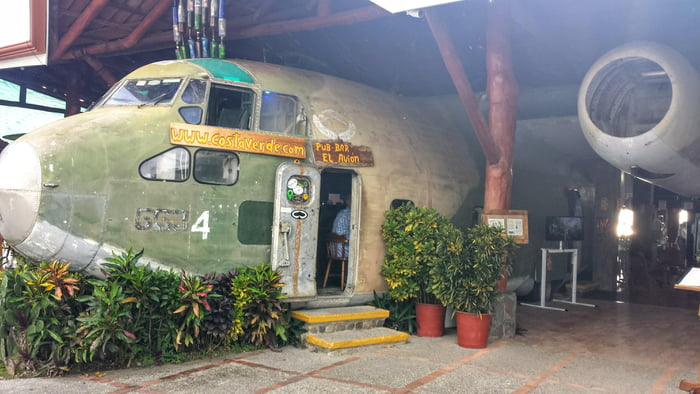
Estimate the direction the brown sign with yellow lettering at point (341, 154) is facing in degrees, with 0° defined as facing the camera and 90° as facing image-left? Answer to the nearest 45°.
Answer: approximately 0°

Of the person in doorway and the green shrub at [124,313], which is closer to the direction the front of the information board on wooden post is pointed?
the green shrub

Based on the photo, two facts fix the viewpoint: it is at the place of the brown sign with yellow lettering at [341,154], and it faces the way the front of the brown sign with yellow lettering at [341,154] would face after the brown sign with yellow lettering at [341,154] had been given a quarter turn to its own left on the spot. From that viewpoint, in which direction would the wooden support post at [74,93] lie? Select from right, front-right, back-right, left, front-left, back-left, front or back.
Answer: back-left

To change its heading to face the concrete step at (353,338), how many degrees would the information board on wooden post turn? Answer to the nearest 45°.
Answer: approximately 45° to its right

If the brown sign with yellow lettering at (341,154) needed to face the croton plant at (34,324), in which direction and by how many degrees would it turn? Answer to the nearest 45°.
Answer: approximately 45° to its right

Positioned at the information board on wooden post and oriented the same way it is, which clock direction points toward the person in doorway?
The person in doorway is roughly at 3 o'clock from the information board on wooden post.

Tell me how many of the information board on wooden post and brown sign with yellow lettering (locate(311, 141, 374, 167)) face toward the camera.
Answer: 2
